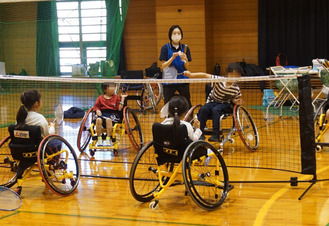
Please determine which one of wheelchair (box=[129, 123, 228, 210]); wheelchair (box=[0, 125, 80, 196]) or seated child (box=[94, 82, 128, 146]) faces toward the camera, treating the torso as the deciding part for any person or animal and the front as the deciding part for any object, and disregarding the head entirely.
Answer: the seated child

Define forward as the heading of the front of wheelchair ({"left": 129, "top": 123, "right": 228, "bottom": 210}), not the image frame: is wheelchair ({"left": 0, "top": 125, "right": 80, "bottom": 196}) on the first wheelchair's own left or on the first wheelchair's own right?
on the first wheelchair's own left

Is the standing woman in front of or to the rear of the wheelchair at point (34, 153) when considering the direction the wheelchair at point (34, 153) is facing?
in front

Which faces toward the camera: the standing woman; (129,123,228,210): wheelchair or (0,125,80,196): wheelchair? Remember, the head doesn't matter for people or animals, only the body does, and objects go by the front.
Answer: the standing woman

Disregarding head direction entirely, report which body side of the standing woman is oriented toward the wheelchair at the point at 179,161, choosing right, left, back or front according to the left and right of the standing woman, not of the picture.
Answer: front

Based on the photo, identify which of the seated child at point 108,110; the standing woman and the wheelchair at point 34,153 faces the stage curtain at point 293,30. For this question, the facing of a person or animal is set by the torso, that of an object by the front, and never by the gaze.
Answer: the wheelchair

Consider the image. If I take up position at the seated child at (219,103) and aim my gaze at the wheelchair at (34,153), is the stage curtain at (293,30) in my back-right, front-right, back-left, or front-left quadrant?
back-right

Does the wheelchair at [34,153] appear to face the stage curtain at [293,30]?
yes

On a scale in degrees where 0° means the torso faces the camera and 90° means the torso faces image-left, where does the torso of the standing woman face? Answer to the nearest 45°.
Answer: approximately 0°

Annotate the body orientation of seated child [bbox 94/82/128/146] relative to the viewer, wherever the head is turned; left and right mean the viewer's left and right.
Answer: facing the viewer
